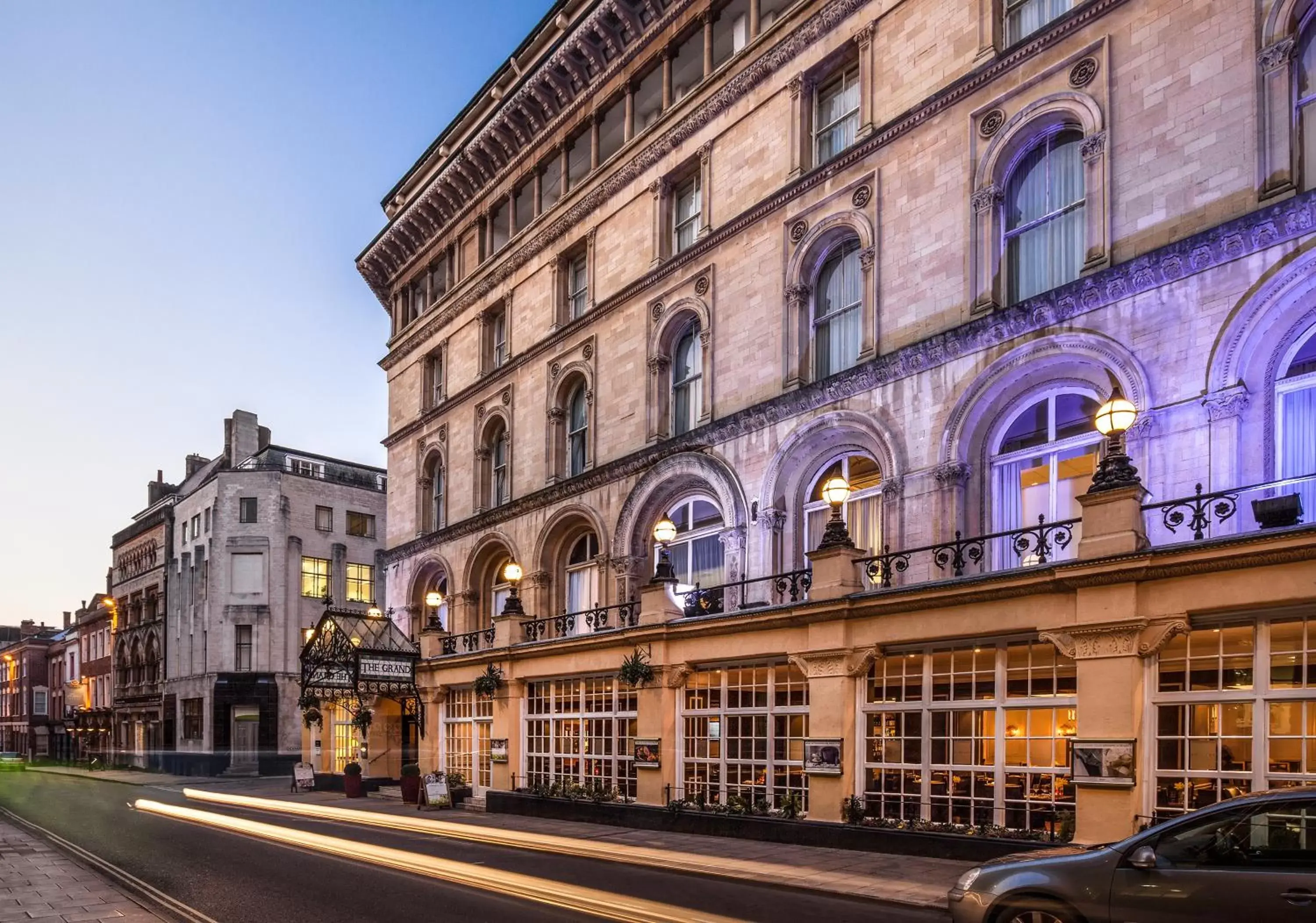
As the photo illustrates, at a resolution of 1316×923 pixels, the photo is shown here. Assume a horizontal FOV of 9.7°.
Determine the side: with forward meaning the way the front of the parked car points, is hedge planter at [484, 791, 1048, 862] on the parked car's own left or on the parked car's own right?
on the parked car's own right

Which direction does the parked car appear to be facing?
to the viewer's left
